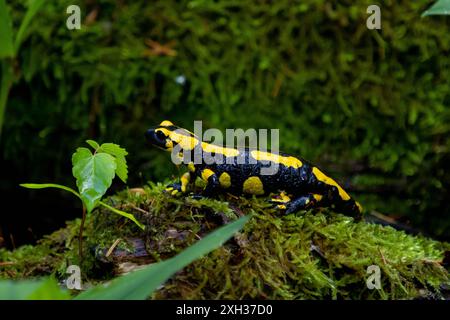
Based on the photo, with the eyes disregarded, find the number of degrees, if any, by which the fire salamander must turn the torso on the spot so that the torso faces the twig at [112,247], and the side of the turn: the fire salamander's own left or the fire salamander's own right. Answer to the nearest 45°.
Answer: approximately 45° to the fire salamander's own left

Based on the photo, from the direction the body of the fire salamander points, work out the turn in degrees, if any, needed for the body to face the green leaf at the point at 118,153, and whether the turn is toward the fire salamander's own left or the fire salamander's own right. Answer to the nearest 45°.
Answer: approximately 45° to the fire salamander's own left

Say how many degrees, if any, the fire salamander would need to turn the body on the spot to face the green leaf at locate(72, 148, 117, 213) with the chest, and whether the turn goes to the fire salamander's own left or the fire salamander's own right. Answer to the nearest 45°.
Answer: approximately 45° to the fire salamander's own left

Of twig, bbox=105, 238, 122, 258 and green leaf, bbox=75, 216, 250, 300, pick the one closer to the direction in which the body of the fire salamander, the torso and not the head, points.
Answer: the twig

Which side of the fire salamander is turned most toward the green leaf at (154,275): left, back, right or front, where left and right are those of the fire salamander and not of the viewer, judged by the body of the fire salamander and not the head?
left

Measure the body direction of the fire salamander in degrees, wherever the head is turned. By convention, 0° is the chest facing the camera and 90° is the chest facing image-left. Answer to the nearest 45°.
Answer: approximately 90°

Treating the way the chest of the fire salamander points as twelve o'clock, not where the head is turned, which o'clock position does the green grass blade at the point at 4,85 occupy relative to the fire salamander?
The green grass blade is roughly at 1 o'clock from the fire salamander.
